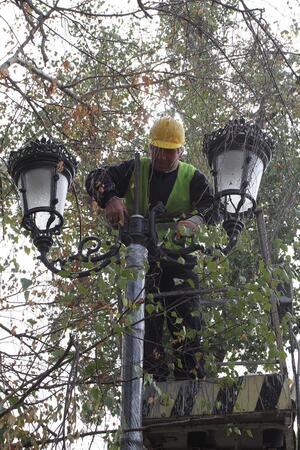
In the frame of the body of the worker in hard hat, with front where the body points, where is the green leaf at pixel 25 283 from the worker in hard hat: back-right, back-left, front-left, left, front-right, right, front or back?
front-right

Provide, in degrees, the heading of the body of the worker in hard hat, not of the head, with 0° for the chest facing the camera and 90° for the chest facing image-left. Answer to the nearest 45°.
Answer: approximately 0°
